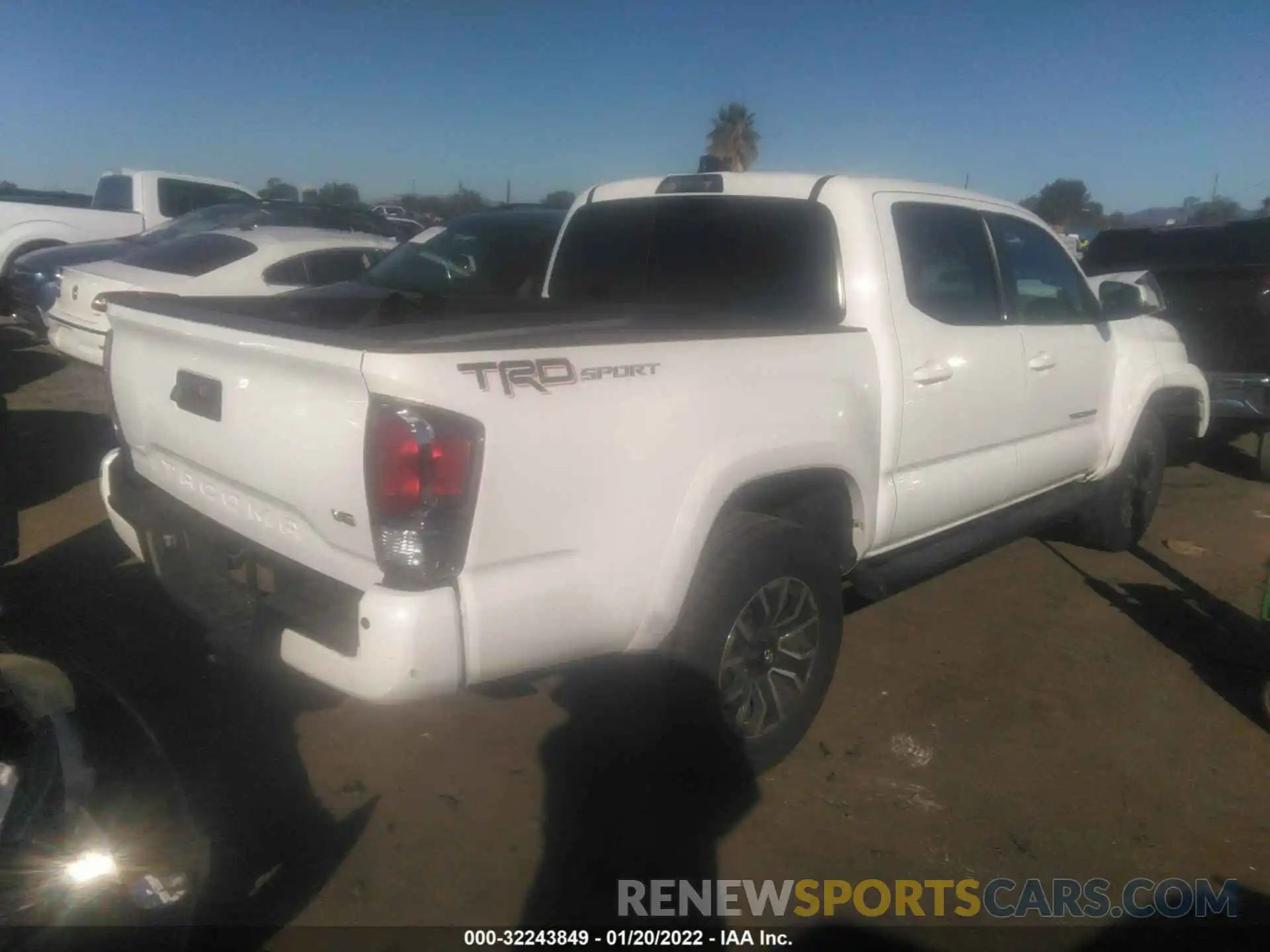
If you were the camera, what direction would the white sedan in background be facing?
facing away from the viewer and to the right of the viewer

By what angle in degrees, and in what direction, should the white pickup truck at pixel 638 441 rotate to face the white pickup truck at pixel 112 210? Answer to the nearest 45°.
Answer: approximately 90° to its left

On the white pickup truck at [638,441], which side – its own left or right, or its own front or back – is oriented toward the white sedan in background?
left

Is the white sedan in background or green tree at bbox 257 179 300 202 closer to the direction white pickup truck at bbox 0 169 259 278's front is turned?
the green tree

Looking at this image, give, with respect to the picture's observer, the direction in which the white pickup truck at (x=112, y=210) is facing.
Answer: facing away from the viewer and to the right of the viewer

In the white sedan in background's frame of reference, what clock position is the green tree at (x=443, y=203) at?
The green tree is roughly at 11 o'clock from the white sedan in background.

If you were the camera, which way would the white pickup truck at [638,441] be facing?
facing away from the viewer and to the right of the viewer
